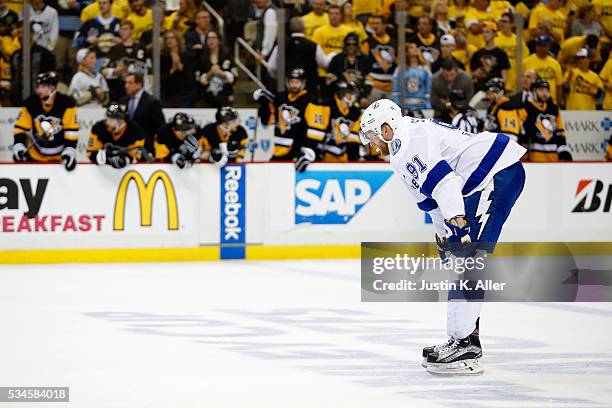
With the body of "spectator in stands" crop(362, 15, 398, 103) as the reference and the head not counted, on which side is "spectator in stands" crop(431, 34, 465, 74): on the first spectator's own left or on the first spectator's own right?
on the first spectator's own left

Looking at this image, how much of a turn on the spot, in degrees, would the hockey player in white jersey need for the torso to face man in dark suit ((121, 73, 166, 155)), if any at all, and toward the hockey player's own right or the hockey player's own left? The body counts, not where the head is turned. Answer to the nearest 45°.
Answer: approximately 45° to the hockey player's own right

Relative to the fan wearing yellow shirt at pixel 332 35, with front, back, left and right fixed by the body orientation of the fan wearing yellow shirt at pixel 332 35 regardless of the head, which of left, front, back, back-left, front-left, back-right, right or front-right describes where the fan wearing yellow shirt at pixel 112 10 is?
right

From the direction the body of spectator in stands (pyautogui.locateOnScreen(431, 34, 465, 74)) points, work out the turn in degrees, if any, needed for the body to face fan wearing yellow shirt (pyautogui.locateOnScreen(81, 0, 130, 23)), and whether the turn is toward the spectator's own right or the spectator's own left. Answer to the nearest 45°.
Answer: approximately 90° to the spectator's own right

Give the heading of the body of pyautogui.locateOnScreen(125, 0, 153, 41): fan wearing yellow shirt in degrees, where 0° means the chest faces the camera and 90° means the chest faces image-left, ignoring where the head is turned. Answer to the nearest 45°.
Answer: approximately 0°

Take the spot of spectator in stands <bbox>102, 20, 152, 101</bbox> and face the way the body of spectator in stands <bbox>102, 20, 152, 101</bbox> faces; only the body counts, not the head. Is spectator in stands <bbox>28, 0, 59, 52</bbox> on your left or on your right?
on your right

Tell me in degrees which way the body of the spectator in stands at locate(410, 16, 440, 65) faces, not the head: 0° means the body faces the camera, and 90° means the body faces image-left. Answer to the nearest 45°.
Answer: approximately 0°

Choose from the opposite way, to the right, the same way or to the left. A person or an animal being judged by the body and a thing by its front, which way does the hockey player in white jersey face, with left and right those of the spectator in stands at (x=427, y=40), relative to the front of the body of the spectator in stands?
to the right

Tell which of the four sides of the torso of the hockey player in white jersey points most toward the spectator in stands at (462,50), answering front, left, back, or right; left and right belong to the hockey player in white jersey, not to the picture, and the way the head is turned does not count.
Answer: right

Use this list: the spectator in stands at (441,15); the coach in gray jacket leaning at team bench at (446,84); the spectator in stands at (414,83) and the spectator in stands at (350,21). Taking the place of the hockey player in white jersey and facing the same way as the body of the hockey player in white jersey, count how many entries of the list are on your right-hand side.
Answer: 4

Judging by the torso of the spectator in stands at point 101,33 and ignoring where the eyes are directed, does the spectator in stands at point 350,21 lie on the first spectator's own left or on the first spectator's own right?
on the first spectator's own left

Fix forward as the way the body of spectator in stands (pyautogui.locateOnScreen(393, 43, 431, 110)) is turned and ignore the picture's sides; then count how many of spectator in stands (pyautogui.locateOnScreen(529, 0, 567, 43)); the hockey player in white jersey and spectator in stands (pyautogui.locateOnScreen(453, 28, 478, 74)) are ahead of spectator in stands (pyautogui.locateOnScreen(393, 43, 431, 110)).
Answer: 1
